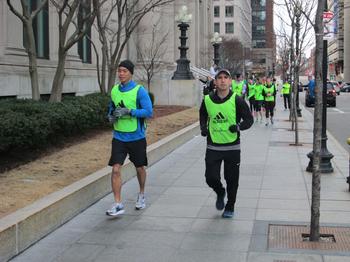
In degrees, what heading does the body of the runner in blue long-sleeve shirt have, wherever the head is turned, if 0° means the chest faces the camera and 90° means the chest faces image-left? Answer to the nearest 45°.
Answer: approximately 45°

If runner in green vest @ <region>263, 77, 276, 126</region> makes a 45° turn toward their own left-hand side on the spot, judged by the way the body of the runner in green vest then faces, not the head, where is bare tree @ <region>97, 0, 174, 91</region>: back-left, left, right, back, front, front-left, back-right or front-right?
right

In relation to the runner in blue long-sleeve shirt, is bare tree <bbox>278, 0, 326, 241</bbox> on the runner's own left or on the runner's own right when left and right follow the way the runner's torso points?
on the runner's own left

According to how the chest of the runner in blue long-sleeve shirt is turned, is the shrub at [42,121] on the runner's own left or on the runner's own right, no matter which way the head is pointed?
on the runner's own right

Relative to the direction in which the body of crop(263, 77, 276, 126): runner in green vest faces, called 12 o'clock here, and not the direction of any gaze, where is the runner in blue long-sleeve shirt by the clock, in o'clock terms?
The runner in blue long-sleeve shirt is roughly at 12 o'clock from the runner in green vest.

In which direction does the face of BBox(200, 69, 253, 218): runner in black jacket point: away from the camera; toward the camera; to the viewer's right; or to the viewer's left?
toward the camera

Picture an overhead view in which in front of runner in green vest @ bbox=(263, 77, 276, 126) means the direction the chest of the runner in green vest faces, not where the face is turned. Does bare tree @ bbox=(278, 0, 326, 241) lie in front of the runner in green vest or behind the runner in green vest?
in front

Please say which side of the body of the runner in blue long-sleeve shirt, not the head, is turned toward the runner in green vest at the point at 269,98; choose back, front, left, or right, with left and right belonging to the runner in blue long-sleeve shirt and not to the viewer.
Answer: back

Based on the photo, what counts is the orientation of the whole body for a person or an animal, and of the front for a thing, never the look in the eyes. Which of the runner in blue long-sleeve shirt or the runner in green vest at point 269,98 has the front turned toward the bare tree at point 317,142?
the runner in green vest

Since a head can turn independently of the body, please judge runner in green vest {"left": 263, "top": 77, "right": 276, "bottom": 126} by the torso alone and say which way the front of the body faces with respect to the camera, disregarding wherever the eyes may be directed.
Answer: toward the camera

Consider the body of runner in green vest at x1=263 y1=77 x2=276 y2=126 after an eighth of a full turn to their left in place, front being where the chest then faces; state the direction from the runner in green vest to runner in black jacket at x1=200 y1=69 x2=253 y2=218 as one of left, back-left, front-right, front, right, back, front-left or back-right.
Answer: front-right

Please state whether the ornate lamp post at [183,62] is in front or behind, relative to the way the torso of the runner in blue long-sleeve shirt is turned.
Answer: behind
